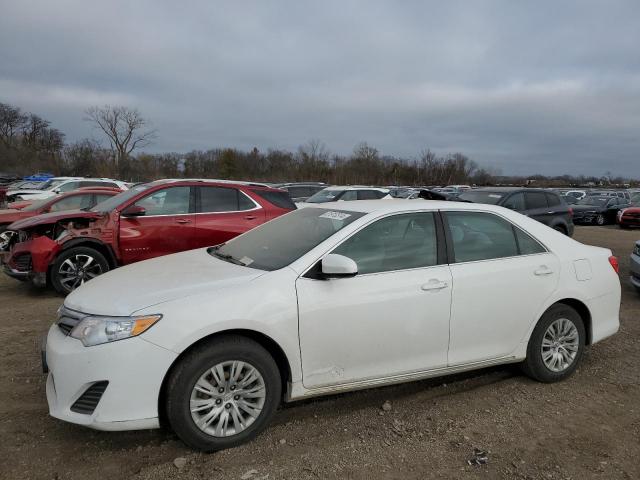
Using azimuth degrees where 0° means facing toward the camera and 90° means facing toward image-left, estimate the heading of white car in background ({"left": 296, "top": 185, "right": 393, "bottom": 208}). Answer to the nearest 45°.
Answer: approximately 45°

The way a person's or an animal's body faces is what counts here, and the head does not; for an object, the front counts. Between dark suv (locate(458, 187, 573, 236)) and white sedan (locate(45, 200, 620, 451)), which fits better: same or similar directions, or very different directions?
same or similar directions

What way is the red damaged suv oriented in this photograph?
to the viewer's left

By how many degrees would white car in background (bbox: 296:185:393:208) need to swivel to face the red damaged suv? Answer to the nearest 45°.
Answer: approximately 45° to its left

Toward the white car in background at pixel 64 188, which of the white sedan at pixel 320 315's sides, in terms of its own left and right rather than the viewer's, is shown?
right

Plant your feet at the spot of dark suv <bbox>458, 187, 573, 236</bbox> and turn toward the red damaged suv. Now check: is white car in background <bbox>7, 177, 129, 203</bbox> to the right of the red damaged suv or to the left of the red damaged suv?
right

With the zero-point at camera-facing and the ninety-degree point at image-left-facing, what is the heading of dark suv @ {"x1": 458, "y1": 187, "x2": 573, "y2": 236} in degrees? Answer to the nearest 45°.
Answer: approximately 45°

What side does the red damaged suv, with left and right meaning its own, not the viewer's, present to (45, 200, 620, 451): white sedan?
left

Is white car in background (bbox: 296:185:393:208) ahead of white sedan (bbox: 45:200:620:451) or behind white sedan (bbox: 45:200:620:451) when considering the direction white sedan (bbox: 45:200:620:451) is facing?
behind

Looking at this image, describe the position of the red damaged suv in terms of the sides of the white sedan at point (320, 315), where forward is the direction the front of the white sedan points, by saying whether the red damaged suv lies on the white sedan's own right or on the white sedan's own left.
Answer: on the white sedan's own right

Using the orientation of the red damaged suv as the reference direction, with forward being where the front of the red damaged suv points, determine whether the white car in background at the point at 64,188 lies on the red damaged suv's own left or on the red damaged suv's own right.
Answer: on the red damaged suv's own right

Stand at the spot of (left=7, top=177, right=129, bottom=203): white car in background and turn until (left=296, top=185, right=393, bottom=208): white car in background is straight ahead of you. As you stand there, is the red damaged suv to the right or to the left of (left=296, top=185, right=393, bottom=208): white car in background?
right

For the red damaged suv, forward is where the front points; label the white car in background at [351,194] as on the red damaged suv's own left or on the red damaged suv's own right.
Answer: on the red damaged suv's own right

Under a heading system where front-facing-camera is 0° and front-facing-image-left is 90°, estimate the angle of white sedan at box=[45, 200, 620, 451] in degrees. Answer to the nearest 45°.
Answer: approximately 45°

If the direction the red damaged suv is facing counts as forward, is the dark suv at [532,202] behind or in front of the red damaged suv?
behind
